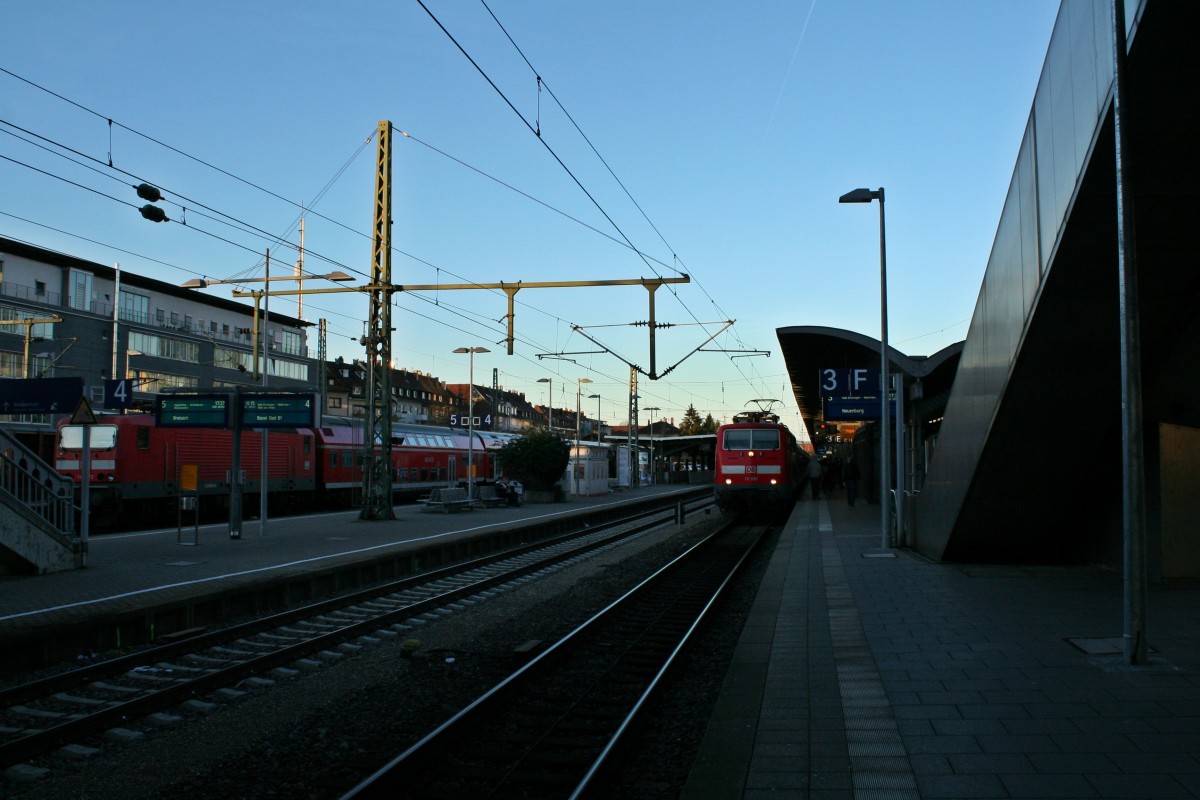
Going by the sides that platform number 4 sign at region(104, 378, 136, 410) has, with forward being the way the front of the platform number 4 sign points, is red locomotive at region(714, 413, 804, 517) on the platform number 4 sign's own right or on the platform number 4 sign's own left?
on the platform number 4 sign's own left

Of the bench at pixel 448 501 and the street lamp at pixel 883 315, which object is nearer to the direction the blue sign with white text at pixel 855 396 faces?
the street lamp

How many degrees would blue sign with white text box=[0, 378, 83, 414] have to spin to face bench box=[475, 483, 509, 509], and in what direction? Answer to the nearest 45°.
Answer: approximately 135° to its left

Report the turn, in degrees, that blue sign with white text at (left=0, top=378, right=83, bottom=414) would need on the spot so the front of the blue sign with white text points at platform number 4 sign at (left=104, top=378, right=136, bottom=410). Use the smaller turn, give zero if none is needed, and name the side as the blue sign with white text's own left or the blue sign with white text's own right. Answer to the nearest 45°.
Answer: approximately 90° to the blue sign with white text's own left

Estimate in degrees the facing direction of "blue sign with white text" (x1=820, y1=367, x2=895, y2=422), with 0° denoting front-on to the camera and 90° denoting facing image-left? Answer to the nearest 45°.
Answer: approximately 0°

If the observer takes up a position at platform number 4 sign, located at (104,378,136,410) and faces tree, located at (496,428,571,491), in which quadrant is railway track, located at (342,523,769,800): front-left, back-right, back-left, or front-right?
back-right
